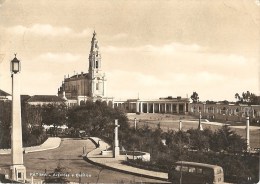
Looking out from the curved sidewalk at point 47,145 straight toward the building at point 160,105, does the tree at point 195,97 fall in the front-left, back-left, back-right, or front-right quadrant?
front-right

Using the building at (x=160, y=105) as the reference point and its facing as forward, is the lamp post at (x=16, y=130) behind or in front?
in front

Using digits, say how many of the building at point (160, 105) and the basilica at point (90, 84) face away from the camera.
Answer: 0

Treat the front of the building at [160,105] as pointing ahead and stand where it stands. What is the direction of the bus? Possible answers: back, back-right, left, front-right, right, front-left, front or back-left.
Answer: front

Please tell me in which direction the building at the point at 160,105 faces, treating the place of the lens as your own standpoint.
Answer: facing the viewer

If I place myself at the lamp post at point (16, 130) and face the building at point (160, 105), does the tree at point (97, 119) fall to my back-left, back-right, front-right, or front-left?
front-left

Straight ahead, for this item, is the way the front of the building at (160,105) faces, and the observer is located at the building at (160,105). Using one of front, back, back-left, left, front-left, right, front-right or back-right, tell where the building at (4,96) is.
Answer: front-right

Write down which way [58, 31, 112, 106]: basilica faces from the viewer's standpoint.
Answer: facing the viewer and to the right of the viewer

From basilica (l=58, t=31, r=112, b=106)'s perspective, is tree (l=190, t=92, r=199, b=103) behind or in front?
in front

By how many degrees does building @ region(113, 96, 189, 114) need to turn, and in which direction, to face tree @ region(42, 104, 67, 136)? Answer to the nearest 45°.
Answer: approximately 90° to its right

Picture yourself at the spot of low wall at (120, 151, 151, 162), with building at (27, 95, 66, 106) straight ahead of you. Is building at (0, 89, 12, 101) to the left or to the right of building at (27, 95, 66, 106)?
left
